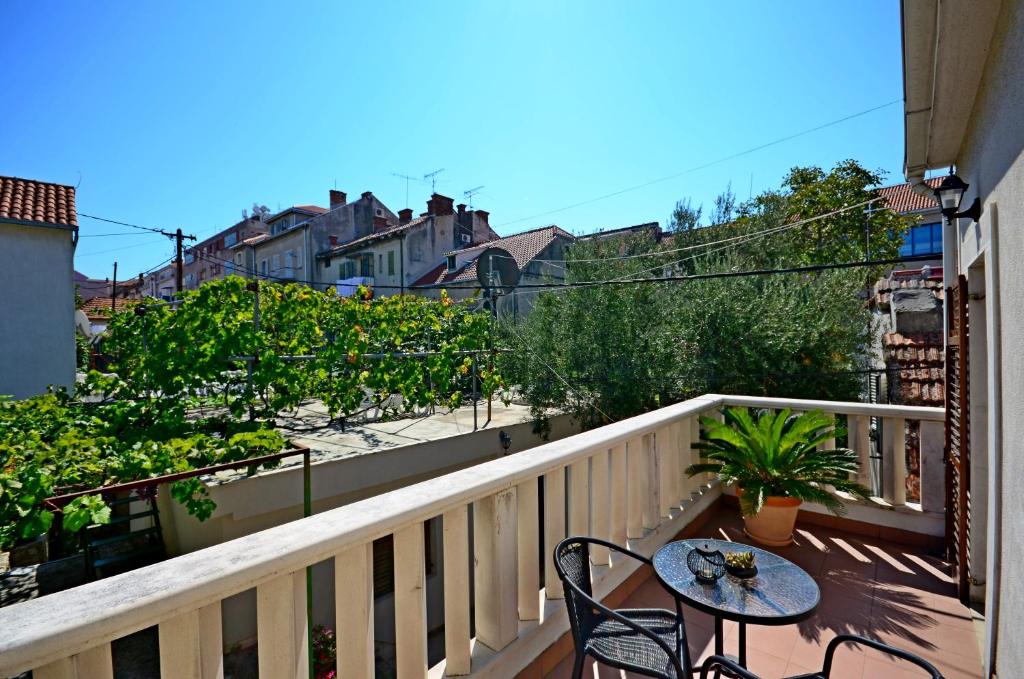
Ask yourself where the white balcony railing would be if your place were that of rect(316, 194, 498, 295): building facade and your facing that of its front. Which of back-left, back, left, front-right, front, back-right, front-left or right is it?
front-left

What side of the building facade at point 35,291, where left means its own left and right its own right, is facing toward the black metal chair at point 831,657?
front

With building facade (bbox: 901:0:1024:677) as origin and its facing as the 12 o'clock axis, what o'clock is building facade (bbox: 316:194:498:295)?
building facade (bbox: 316:194:498:295) is roughly at 1 o'clock from building facade (bbox: 901:0:1024:677).

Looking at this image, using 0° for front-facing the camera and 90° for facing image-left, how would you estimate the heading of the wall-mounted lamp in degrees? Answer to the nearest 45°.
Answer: approximately 90°

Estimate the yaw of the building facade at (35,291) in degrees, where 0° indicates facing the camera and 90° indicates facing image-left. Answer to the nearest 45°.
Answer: approximately 0°

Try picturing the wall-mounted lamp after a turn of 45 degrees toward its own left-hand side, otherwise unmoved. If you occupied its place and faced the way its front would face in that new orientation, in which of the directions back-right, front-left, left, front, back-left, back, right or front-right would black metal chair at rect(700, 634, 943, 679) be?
front-left

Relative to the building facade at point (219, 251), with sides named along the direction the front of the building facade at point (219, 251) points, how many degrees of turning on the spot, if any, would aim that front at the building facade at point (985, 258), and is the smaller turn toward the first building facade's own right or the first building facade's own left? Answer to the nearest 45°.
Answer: approximately 45° to the first building facade's own left

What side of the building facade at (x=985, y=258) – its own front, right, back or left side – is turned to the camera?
left

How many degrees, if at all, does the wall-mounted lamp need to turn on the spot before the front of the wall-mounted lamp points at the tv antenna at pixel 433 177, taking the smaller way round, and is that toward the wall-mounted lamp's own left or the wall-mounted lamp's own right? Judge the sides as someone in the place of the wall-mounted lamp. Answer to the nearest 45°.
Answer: approximately 45° to the wall-mounted lamp's own right

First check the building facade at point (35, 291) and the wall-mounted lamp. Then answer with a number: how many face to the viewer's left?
1

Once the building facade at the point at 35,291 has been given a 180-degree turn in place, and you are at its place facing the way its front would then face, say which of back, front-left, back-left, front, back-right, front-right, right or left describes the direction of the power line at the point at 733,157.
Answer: back-right

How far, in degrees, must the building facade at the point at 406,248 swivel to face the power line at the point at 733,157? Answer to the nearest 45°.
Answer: approximately 90° to its left

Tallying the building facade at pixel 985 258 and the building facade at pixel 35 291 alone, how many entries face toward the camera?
1
